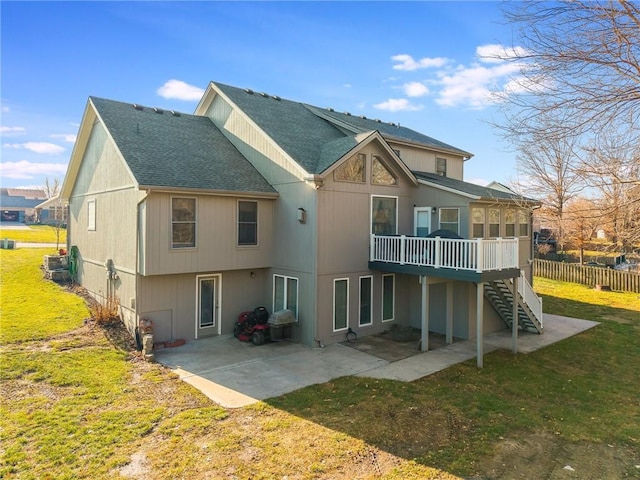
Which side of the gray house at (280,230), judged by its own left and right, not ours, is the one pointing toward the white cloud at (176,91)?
front

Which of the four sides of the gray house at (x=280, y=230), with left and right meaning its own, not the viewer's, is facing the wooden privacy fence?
right

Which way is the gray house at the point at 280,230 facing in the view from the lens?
facing away from the viewer and to the left of the viewer
